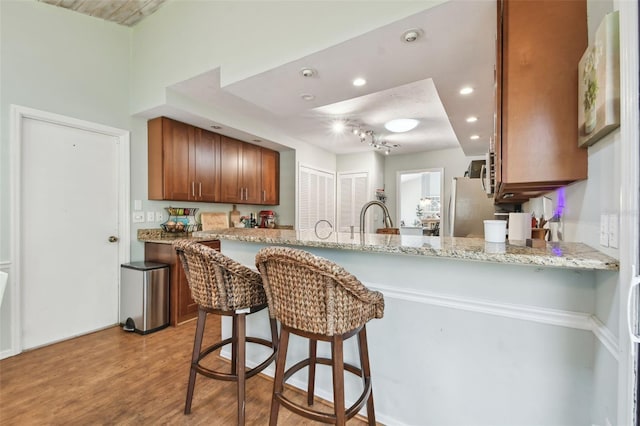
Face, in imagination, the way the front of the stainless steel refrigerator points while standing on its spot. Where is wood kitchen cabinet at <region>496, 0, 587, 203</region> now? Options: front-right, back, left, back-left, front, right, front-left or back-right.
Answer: left

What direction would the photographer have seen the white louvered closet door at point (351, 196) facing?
facing the viewer

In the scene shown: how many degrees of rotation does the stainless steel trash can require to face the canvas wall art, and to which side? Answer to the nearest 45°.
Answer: approximately 45° to its left

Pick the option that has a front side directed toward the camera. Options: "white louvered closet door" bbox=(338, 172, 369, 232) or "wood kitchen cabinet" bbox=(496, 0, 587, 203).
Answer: the white louvered closet door

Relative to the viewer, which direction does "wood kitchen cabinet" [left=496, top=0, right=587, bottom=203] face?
to the viewer's left

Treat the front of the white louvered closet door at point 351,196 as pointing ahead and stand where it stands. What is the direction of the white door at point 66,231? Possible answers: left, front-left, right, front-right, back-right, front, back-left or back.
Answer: front-right

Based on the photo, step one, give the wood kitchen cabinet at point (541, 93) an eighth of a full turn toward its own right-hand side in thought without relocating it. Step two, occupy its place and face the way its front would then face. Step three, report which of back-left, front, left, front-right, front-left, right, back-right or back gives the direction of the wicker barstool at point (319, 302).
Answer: left

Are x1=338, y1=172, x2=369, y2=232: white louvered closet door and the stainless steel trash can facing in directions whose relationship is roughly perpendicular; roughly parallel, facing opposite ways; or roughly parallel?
roughly parallel

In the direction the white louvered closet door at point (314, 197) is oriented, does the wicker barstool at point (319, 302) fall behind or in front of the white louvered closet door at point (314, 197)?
in front

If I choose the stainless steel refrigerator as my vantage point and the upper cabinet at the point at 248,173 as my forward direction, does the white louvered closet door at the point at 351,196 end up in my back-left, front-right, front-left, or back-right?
front-right

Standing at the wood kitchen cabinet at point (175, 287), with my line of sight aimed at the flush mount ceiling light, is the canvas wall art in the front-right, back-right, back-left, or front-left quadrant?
front-right

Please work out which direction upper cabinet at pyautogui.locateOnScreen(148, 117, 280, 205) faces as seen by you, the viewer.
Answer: facing the viewer and to the right of the viewer
